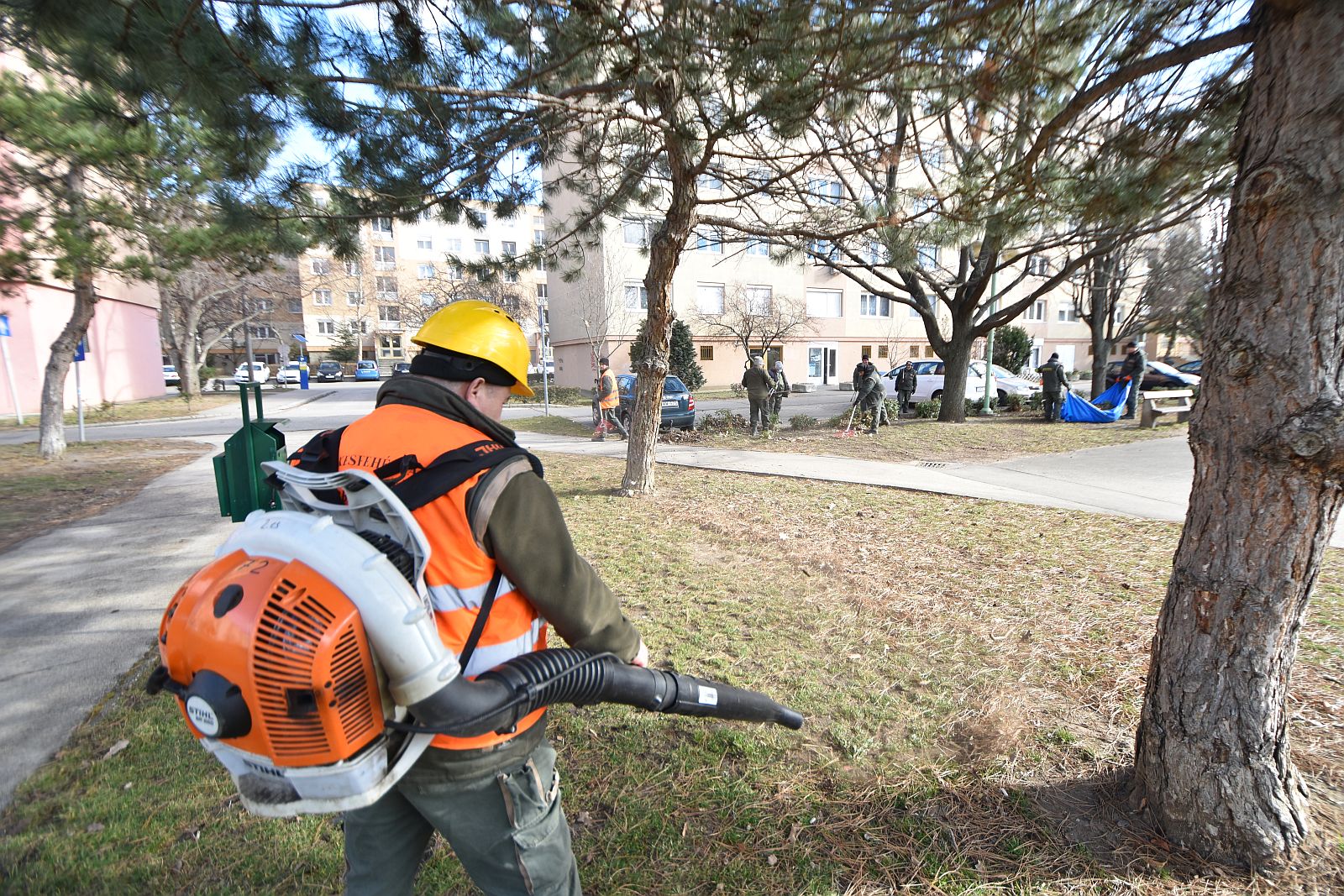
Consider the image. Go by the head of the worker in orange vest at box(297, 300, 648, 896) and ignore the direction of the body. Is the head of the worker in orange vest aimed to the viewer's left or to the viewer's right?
to the viewer's right

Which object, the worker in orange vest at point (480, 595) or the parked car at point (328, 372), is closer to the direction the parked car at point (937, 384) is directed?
the parked car

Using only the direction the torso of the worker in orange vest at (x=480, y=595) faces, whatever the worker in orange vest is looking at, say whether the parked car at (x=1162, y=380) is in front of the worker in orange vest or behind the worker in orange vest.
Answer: in front

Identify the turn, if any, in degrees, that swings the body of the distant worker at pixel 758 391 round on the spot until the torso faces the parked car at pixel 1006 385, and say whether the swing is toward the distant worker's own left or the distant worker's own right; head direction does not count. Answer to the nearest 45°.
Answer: approximately 45° to the distant worker's own right

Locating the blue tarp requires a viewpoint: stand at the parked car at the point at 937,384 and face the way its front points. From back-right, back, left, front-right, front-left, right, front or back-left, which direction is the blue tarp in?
back-left

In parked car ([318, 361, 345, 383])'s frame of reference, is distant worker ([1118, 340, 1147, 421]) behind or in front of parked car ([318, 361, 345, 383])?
in front

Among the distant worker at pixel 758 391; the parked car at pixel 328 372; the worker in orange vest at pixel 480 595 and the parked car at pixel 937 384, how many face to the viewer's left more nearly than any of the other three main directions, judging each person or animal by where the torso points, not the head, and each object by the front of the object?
1

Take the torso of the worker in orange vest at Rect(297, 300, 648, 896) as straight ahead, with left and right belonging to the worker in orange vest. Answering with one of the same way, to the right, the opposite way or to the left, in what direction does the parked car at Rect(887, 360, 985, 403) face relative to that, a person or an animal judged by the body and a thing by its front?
to the left

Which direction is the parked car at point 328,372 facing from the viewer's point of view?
toward the camera

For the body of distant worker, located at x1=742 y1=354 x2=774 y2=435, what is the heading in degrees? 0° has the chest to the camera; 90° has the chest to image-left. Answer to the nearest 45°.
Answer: approximately 180°

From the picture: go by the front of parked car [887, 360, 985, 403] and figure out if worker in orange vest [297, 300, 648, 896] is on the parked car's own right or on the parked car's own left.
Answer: on the parked car's own left

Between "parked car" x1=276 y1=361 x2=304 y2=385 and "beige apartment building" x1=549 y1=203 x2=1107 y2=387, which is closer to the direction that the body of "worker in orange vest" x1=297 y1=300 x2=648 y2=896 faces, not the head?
the beige apartment building

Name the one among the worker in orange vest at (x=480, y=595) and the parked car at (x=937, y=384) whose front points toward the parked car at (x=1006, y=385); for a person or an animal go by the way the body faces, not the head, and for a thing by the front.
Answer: the worker in orange vest
